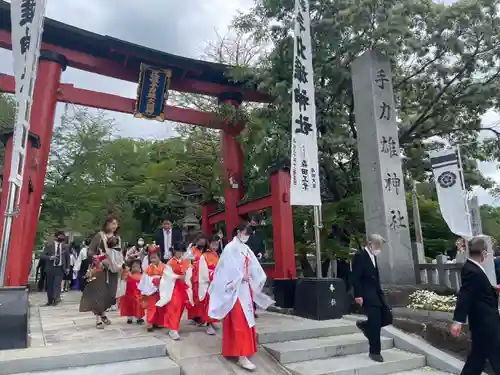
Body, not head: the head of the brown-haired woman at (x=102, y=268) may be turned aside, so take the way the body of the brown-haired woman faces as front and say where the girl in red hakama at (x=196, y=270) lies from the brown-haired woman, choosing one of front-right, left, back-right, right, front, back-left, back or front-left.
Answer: front-left

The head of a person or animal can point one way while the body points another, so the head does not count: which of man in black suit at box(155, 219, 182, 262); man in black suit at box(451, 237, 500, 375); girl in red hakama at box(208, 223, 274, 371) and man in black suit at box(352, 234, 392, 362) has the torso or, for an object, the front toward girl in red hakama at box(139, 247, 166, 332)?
man in black suit at box(155, 219, 182, 262)

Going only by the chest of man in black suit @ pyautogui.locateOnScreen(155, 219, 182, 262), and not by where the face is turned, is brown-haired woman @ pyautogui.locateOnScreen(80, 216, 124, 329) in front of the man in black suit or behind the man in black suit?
in front

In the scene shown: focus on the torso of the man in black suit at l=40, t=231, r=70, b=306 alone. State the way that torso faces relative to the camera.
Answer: toward the camera

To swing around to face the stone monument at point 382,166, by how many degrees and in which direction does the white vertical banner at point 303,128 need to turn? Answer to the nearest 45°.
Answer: approximately 135° to its left

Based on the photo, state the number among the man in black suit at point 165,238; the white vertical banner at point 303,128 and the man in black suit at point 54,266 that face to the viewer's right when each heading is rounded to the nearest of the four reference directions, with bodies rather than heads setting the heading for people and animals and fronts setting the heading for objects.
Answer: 0

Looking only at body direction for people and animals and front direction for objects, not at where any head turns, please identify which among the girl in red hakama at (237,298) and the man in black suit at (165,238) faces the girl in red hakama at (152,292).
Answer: the man in black suit

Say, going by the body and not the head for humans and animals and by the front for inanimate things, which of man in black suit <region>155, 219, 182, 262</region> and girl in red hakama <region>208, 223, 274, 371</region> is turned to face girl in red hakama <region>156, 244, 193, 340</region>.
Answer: the man in black suit

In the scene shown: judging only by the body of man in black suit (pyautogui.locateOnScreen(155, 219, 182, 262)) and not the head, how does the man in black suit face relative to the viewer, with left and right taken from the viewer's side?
facing the viewer

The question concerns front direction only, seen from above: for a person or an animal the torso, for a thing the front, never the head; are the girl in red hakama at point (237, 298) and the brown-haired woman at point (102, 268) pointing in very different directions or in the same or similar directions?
same or similar directions
